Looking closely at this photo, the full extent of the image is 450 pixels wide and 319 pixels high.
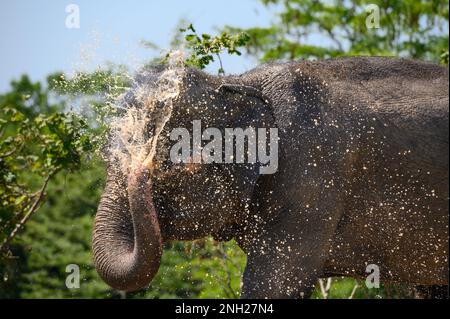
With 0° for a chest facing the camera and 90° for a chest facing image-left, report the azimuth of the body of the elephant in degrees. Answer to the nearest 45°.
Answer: approximately 90°
